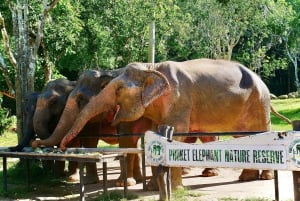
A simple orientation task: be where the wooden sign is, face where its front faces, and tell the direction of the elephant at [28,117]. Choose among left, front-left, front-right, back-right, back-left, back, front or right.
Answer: back-right

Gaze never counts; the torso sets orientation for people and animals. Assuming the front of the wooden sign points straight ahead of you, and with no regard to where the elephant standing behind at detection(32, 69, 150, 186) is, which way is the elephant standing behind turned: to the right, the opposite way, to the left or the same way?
to the right

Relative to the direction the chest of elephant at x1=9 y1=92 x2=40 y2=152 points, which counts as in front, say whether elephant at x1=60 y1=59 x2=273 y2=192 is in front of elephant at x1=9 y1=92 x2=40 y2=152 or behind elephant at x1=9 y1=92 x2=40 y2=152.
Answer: behind

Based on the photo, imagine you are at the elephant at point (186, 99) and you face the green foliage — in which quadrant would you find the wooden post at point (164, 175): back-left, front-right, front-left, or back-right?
back-left

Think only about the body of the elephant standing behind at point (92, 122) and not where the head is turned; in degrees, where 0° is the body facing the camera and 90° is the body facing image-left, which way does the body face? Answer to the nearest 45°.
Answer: approximately 90°

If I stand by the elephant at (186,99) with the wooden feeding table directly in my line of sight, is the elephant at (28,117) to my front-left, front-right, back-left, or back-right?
front-right

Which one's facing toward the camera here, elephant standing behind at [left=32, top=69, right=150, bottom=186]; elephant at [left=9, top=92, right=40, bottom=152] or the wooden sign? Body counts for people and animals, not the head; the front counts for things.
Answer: the wooden sign

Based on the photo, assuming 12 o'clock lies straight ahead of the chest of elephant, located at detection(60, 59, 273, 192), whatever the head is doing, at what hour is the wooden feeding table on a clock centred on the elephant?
The wooden feeding table is roughly at 11 o'clock from the elephant.

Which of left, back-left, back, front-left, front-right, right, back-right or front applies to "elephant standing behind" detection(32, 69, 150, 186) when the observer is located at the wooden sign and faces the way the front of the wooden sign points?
back-right

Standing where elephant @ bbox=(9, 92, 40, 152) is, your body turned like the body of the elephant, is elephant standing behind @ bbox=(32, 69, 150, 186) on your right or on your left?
on your left

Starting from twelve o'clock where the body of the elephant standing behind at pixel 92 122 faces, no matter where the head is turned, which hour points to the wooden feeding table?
The wooden feeding table is roughly at 11 o'clock from the elephant standing behind.

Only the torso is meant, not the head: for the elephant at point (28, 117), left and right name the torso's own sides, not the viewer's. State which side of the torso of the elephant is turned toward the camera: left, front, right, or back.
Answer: left

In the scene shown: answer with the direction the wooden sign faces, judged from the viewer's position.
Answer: facing the viewer

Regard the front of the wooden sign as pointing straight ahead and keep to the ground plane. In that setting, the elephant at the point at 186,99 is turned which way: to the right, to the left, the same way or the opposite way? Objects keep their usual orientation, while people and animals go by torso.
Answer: to the right

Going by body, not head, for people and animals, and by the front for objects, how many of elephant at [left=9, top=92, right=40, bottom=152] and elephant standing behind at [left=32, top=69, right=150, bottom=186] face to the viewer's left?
2

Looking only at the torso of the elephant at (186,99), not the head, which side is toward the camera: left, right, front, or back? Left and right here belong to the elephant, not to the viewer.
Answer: left

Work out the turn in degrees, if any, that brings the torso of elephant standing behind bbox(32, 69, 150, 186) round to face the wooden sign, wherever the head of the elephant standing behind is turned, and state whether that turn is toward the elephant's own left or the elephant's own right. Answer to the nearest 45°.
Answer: approximately 135° to the elephant's own left

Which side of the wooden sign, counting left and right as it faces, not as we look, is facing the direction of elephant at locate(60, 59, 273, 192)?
back
